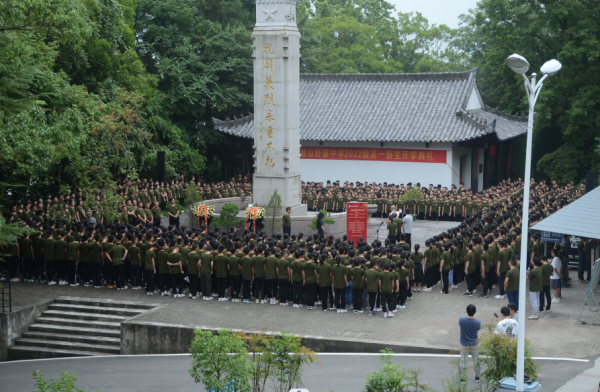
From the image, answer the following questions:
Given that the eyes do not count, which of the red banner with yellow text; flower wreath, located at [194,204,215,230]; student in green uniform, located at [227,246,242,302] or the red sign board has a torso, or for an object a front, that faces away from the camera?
the student in green uniform

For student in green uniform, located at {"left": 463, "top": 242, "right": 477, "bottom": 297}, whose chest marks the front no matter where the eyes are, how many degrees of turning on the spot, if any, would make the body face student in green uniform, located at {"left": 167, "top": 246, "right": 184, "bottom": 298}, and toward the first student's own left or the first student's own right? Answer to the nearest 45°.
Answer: approximately 45° to the first student's own left

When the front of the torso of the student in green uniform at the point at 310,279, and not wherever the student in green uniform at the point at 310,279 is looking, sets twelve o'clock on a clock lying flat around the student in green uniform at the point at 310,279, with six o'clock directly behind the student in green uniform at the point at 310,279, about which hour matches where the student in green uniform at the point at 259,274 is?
the student in green uniform at the point at 259,274 is roughly at 10 o'clock from the student in green uniform at the point at 310,279.

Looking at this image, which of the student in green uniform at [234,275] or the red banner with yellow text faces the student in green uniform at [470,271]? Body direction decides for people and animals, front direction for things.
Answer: the red banner with yellow text

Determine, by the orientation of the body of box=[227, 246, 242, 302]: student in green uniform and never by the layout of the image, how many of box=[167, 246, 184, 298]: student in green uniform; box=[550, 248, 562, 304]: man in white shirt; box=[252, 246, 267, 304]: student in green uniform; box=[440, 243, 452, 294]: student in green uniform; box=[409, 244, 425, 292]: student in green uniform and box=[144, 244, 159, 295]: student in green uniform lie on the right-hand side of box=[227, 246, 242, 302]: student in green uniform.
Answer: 4

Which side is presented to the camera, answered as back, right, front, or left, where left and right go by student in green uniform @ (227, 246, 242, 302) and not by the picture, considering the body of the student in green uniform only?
back

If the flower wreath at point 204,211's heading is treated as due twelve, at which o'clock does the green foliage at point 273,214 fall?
The green foliage is roughly at 10 o'clock from the flower wreath.

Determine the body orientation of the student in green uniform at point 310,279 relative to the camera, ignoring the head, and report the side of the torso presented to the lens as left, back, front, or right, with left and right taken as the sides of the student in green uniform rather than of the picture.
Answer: back

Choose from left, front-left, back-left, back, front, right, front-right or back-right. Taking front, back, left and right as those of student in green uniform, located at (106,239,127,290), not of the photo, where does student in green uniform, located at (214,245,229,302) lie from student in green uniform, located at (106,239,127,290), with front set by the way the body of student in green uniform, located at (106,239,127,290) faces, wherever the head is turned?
back-right

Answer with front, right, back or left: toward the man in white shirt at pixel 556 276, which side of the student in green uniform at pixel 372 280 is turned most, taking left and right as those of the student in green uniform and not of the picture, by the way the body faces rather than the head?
right

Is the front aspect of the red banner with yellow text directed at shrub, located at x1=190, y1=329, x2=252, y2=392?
yes

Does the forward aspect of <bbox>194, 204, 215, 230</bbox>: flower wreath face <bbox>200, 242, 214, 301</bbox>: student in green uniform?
yes

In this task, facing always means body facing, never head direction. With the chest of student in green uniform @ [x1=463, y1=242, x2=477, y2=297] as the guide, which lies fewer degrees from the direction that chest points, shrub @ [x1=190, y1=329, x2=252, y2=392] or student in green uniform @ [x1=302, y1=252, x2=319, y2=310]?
the student in green uniform

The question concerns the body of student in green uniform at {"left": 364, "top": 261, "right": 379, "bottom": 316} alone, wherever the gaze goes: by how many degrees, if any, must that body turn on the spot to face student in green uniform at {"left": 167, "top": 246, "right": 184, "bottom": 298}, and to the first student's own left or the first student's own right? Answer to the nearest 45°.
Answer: approximately 90° to the first student's own left

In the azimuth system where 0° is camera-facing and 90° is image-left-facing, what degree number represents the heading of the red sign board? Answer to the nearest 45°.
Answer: approximately 0°
